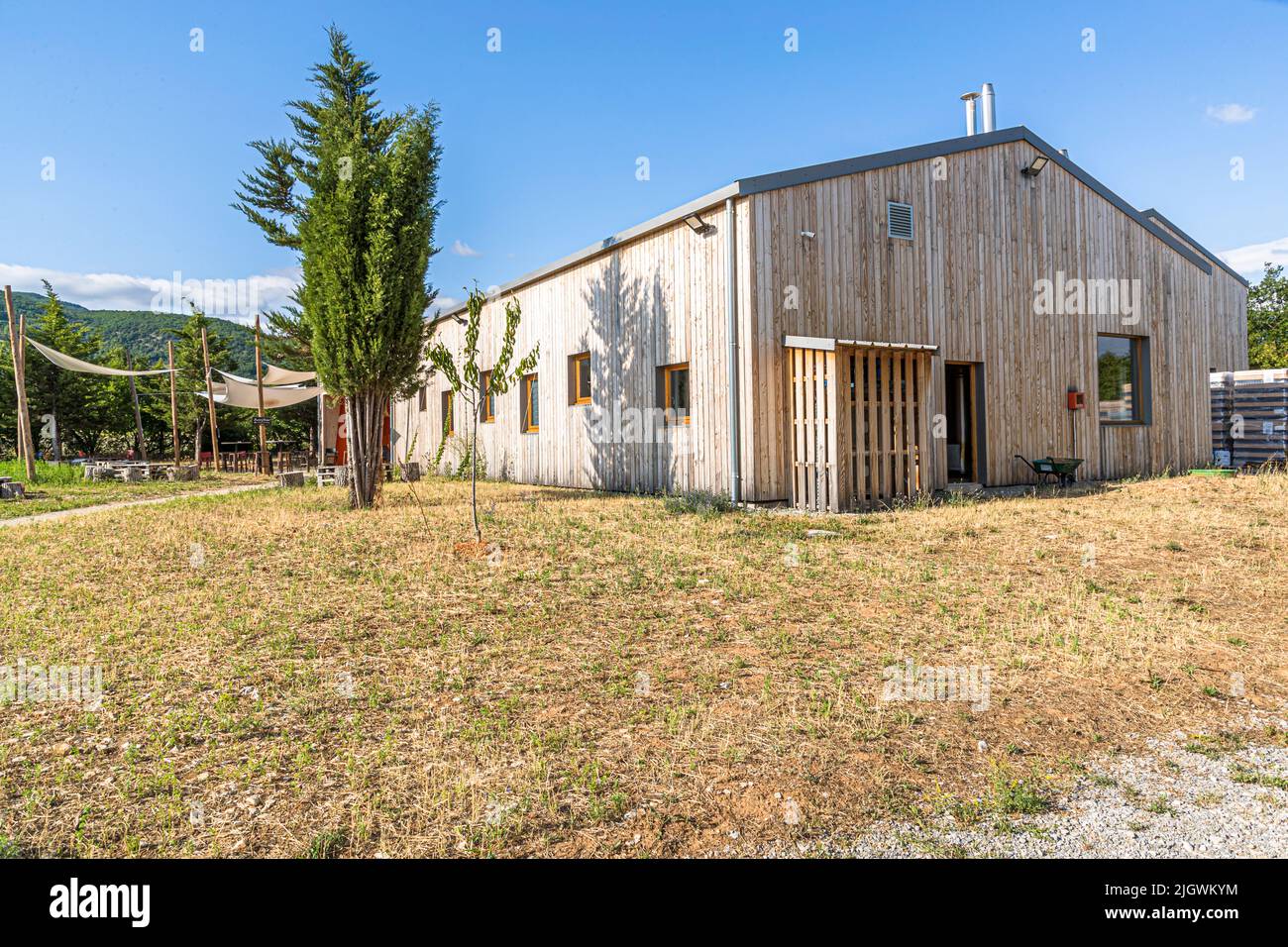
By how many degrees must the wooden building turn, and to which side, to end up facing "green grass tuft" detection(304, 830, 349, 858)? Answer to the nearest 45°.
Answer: approximately 45° to its right

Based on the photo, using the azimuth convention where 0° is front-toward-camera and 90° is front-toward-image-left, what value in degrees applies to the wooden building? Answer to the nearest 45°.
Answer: approximately 315°

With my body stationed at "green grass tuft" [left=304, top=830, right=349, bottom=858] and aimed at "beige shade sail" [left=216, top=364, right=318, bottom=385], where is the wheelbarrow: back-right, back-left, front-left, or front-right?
front-right

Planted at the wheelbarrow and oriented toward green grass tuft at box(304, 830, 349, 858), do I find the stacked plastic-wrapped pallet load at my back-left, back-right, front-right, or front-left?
back-left

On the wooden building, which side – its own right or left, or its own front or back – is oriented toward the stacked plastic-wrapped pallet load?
left

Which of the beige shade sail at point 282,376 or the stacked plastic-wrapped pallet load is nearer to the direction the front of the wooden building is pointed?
the stacked plastic-wrapped pallet load

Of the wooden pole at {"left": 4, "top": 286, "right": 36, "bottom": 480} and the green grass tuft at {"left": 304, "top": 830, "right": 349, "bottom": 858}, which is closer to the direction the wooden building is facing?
the green grass tuft

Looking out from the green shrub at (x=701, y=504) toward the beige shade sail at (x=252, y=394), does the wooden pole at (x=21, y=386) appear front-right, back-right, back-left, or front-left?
front-left

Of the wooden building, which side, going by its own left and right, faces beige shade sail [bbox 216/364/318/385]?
back

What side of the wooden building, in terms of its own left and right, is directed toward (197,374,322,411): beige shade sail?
back

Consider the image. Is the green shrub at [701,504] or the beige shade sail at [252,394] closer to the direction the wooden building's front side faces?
the green shrub

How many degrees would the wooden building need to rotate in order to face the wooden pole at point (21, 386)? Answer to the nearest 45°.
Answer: approximately 135° to its right

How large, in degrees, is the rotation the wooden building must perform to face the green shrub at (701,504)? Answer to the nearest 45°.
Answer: approximately 90° to its right
